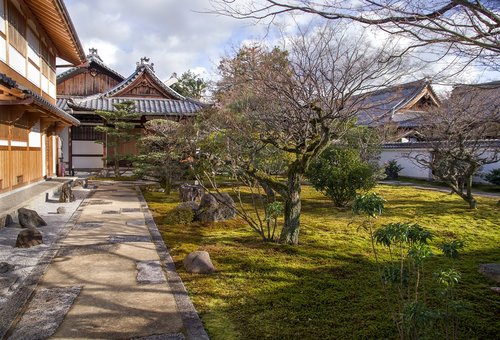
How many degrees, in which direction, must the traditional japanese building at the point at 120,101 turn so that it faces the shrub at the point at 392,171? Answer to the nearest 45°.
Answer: approximately 90° to its left

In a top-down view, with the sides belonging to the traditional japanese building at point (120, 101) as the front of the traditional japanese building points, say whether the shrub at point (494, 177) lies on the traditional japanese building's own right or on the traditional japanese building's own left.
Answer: on the traditional japanese building's own left

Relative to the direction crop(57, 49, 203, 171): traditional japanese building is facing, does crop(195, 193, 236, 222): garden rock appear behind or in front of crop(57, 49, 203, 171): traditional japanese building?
in front

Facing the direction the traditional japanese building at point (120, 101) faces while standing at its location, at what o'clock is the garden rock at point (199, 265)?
The garden rock is roughly at 12 o'clock from the traditional japanese building.

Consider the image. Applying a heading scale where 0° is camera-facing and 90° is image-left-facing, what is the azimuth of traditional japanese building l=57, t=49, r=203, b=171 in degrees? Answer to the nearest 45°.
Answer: approximately 0°

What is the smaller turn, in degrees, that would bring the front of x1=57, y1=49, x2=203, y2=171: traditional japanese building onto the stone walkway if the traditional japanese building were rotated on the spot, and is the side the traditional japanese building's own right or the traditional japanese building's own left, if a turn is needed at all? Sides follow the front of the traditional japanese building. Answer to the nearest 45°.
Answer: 0° — it already faces it

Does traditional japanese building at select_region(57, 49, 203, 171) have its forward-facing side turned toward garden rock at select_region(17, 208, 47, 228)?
yes

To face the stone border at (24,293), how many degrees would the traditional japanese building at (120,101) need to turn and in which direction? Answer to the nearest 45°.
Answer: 0° — it already faces it

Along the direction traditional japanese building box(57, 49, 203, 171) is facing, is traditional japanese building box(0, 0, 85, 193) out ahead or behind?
ahead

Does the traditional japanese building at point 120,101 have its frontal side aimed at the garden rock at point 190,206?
yes

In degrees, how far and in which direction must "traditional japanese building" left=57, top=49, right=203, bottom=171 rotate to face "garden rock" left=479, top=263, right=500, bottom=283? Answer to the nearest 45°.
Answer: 0° — it already faces it

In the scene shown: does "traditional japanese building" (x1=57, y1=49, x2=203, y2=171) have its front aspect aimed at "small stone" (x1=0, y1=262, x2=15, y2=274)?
yes

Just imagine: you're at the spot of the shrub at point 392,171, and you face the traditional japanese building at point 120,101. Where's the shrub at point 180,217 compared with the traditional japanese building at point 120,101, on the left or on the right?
left

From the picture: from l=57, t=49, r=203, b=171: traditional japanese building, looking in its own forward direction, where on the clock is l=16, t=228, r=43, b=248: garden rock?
The garden rock is roughly at 12 o'clock from the traditional japanese building.
